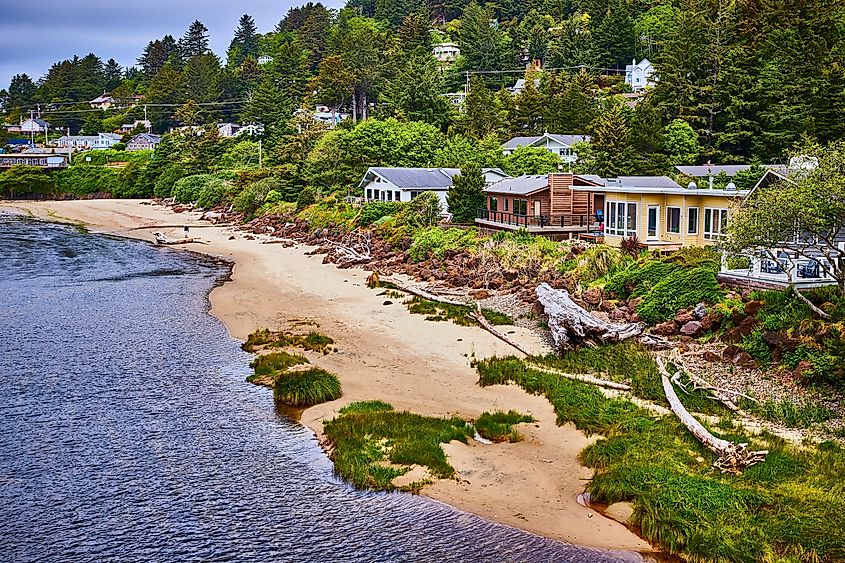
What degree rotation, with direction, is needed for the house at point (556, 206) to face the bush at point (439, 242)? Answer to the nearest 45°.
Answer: approximately 45° to its right

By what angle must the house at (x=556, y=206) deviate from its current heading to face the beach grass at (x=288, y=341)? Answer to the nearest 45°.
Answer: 0° — it already faces it

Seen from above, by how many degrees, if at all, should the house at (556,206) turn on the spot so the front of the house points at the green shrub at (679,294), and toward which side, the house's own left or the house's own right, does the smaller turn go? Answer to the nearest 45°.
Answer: approximately 45° to the house's own left

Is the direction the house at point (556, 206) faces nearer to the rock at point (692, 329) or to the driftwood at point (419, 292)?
the driftwood

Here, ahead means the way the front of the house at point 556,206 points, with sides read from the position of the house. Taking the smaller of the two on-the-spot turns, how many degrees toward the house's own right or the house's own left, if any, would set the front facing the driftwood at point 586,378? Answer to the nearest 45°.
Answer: approximately 45° to the house's own left

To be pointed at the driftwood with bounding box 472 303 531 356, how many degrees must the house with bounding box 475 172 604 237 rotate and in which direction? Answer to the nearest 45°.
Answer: approximately 45° to its left

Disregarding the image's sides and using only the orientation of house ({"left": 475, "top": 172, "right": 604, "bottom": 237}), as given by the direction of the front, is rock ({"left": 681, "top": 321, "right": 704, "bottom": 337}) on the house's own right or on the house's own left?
on the house's own left

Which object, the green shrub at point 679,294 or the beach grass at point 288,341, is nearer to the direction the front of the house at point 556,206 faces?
the beach grass

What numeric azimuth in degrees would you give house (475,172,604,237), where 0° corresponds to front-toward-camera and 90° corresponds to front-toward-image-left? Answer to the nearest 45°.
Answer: approximately 45°

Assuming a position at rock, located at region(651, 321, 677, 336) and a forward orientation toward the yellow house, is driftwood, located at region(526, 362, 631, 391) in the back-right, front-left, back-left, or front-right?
back-left
